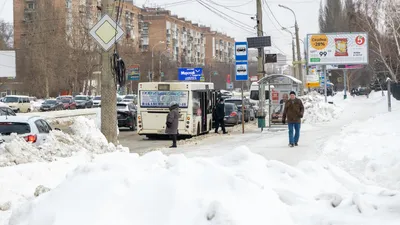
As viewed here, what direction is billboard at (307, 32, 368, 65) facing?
toward the camera

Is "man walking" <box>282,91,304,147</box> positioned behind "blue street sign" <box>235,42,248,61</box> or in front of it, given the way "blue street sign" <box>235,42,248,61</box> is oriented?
in front

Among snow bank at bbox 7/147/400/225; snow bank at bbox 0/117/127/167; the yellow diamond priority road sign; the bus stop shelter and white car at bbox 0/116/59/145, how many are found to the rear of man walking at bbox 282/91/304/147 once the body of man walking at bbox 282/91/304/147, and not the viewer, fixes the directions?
1

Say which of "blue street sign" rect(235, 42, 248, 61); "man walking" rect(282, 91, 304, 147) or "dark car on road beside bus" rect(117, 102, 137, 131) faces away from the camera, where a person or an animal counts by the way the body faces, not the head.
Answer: the dark car on road beside bus

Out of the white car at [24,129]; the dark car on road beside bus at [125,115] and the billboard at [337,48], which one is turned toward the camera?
the billboard

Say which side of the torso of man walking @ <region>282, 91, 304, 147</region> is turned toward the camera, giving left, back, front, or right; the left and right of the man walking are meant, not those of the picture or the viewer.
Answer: front

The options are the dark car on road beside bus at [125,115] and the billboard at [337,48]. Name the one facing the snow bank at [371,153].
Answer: the billboard

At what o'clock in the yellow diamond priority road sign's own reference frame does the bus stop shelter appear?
The bus stop shelter is roughly at 7 o'clock from the yellow diamond priority road sign.

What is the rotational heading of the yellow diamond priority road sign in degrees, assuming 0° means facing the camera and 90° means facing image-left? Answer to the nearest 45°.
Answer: approximately 0°

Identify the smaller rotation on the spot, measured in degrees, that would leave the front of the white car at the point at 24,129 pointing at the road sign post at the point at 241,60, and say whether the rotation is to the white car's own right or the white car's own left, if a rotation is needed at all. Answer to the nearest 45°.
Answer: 0° — it already faces it

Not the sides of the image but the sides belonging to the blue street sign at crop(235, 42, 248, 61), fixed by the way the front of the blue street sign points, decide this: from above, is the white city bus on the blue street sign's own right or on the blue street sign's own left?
on the blue street sign's own right

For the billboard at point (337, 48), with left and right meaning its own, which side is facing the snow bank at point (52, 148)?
front

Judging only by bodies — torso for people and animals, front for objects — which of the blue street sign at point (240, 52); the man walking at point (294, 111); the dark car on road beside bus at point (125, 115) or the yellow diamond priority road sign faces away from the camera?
the dark car on road beside bus

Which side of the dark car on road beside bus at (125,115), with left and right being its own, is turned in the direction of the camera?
back

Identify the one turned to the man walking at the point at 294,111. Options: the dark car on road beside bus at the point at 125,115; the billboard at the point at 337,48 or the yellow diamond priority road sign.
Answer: the billboard

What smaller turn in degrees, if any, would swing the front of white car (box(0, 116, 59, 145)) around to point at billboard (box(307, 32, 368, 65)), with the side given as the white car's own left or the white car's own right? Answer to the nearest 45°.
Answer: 0° — it already faces it
